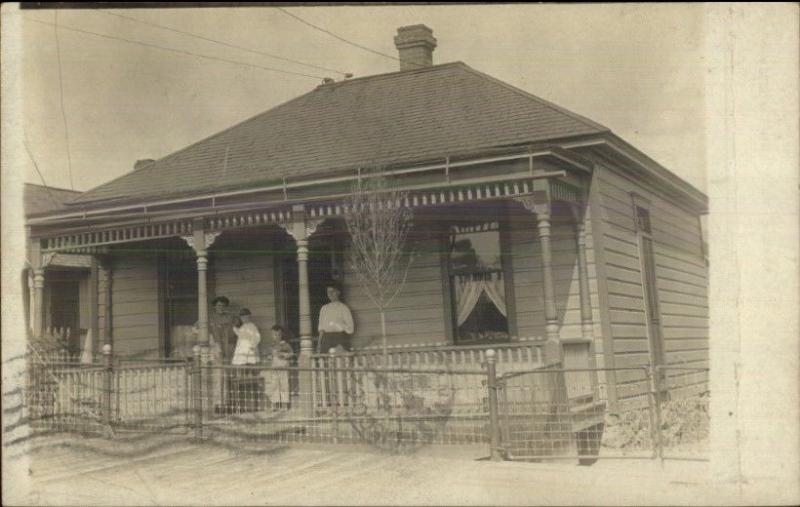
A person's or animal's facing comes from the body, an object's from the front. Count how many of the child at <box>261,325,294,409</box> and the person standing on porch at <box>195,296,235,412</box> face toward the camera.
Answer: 2

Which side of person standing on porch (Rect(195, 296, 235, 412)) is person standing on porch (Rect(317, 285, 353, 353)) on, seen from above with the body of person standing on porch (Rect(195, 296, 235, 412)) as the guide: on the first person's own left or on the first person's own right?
on the first person's own left

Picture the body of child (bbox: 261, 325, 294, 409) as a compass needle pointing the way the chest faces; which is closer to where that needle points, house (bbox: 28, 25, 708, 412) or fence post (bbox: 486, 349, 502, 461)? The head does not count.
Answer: the fence post

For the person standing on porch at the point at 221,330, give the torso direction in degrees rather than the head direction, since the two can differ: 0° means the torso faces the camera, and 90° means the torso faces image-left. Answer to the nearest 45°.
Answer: approximately 0°

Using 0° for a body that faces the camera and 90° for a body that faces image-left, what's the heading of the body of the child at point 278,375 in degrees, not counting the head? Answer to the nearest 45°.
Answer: approximately 0°
